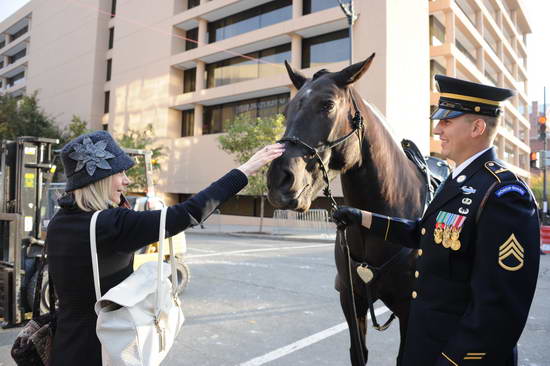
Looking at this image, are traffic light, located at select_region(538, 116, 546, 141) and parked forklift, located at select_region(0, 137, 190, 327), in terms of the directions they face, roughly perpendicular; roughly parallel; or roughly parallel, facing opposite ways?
roughly perpendicular

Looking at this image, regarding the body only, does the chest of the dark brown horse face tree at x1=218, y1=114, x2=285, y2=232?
no

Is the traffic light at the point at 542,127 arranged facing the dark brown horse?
yes

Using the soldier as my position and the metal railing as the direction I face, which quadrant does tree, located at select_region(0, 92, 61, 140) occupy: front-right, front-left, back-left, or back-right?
front-left

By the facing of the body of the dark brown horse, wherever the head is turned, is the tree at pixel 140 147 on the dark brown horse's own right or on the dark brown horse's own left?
on the dark brown horse's own right

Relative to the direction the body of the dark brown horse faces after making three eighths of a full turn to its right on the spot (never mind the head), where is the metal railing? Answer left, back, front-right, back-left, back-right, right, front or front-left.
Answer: front

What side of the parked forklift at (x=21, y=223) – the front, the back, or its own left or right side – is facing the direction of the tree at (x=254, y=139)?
back

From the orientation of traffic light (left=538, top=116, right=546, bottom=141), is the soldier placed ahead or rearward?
ahead

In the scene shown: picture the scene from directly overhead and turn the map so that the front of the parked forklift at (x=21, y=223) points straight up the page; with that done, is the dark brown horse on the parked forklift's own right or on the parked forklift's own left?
on the parked forklift's own left

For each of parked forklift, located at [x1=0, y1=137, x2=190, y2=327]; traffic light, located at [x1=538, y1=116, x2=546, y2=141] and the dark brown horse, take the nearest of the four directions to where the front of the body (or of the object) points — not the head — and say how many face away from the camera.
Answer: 0

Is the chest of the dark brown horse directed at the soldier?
no

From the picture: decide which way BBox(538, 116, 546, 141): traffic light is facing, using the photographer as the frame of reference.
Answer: facing the viewer

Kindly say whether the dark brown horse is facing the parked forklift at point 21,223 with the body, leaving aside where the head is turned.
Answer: no

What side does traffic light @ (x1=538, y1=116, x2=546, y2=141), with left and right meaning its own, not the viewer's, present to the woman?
front

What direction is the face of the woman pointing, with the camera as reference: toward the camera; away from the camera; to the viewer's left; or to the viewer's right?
to the viewer's right

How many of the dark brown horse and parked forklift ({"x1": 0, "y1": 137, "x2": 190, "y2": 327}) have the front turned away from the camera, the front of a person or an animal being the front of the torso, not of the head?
0

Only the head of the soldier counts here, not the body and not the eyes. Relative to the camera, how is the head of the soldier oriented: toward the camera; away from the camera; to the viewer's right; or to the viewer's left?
to the viewer's left
